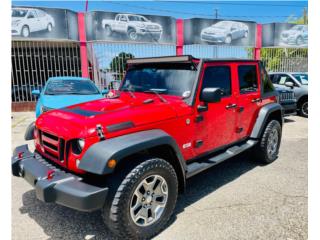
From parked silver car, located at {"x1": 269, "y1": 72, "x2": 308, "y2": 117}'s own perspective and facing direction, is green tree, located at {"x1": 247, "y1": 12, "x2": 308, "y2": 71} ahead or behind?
behind

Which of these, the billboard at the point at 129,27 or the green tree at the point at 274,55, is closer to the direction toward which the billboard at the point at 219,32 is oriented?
the billboard

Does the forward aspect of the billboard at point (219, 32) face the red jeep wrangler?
yes

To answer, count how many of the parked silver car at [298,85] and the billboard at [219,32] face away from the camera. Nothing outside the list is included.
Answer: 0

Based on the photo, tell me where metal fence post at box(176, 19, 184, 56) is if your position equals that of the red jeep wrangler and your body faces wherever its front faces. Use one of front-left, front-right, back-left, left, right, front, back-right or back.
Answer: back-right

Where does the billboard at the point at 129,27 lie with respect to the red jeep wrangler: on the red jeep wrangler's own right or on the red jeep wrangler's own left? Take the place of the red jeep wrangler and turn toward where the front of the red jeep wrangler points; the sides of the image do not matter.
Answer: on the red jeep wrangler's own right

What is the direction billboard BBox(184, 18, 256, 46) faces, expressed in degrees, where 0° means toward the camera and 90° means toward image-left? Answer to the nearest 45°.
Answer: approximately 0°

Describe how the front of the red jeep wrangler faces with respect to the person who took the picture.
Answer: facing the viewer and to the left of the viewer
